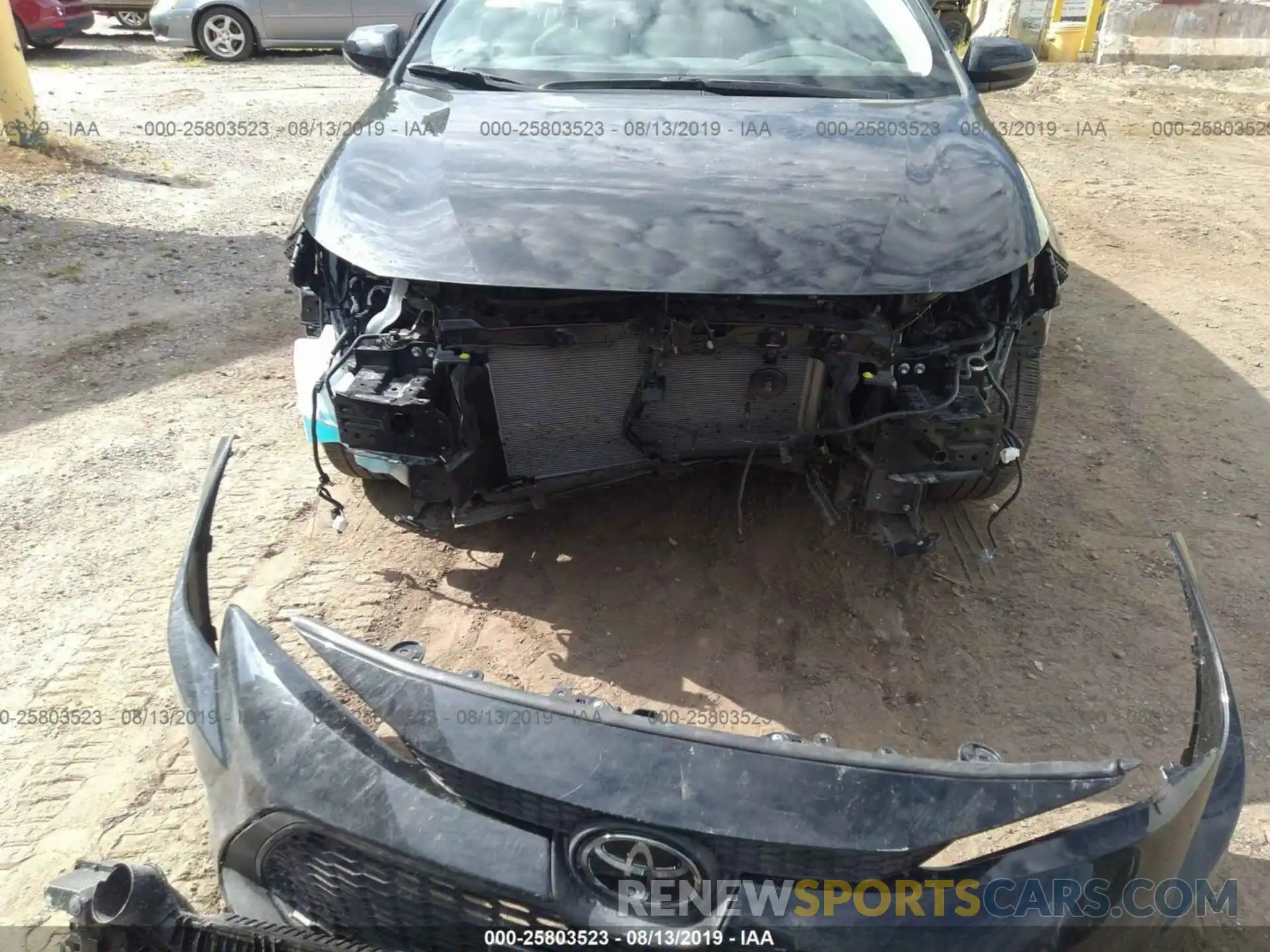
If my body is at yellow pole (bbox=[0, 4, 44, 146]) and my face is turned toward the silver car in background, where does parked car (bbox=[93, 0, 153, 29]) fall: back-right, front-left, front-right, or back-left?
front-left

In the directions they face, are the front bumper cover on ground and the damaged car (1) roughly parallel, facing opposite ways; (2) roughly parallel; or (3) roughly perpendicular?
roughly parallel

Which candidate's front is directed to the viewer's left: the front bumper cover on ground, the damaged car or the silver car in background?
the silver car in background

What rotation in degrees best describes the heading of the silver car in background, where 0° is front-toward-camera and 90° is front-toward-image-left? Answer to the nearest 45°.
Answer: approximately 90°

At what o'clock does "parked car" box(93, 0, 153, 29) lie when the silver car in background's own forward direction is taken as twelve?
The parked car is roughly at 2 o'clock from the silver car in background.

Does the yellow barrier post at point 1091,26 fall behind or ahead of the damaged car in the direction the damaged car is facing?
behind

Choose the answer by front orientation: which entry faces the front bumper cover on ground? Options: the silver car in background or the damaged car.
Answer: the damaged car

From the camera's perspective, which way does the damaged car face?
toward the camera

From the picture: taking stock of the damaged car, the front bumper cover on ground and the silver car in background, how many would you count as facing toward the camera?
2

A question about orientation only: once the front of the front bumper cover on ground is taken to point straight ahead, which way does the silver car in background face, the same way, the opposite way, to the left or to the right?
to the right

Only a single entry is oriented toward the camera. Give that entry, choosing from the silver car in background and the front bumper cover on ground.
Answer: the front bumper cover on ground

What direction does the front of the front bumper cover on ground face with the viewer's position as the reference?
facing the viewer

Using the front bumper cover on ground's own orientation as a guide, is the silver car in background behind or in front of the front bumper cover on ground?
behind
